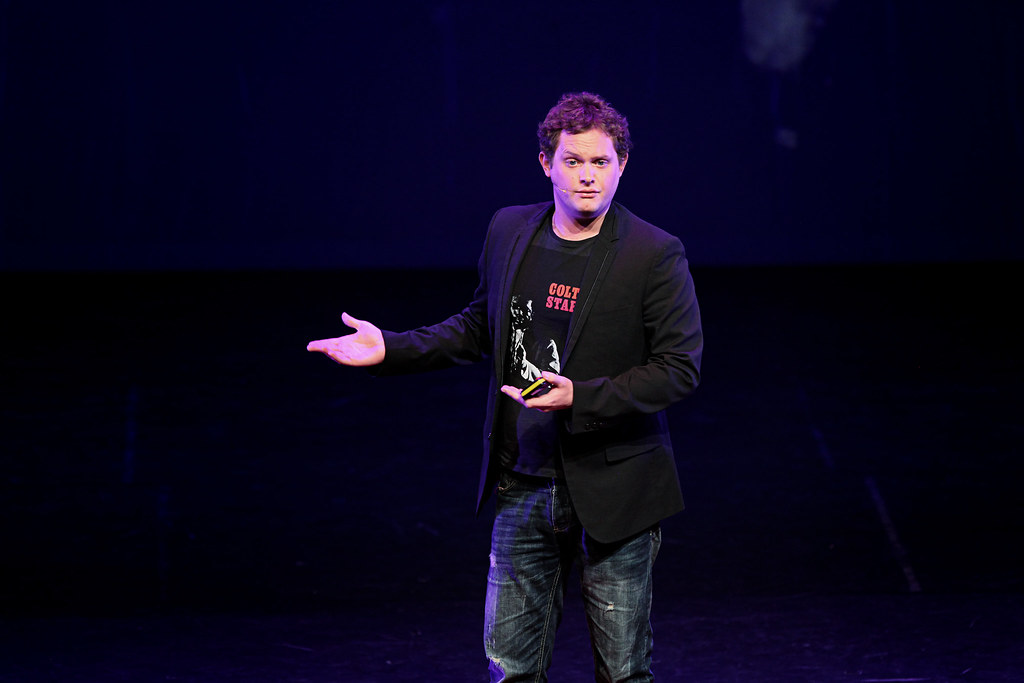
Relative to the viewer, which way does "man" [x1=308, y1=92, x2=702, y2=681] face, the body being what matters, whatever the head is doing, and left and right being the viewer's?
facing the viewer and to the left of the viewer
